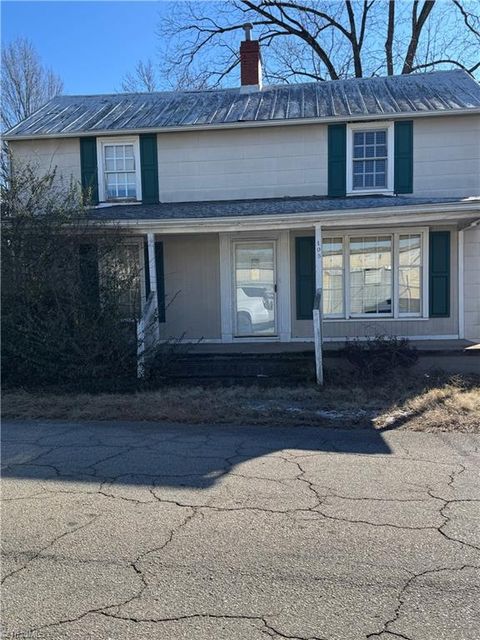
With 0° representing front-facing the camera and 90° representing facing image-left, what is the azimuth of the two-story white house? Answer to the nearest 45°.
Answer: approximately 0°

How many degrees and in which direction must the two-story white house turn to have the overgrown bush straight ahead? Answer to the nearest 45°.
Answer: approximately 45° to its right
